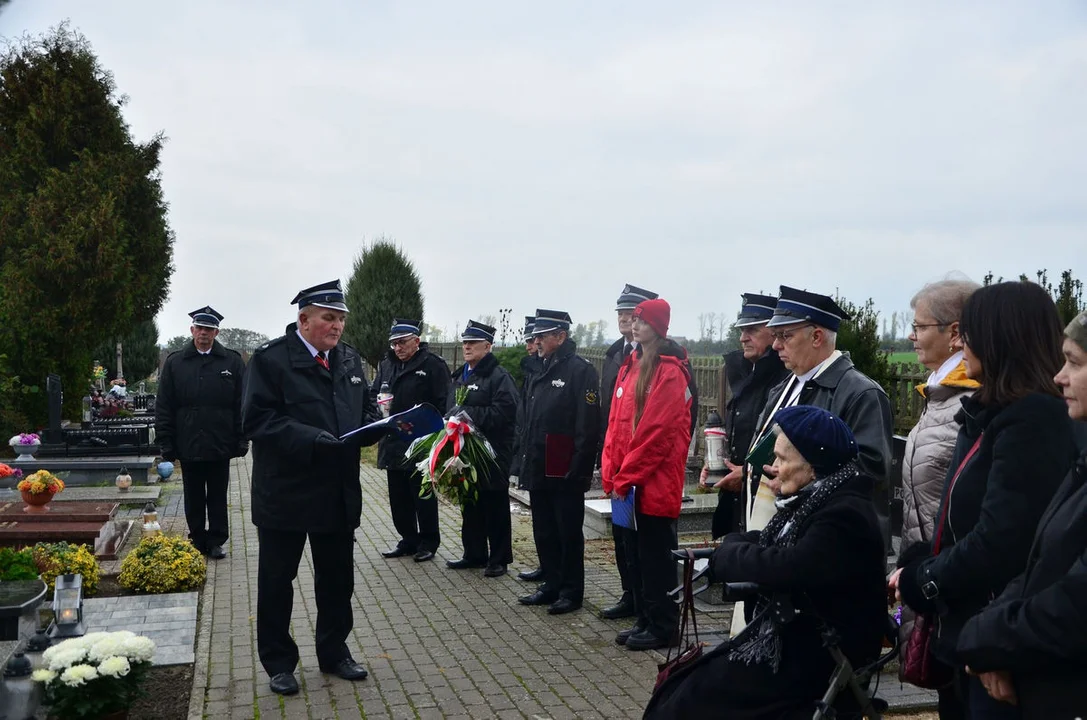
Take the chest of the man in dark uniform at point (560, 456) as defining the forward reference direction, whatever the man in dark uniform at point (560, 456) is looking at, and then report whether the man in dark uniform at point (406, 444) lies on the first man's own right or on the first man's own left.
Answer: on the first man's own right

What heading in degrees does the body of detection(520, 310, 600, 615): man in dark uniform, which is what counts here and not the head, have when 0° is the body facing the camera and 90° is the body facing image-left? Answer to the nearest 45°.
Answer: approximately 45°

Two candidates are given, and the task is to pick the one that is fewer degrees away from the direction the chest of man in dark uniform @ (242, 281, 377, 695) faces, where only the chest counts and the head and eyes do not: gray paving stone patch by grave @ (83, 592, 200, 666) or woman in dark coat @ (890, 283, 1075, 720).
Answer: the woman in dark coat

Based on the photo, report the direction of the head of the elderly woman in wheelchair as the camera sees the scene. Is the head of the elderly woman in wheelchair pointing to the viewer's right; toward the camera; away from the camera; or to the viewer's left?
to the viewer's left

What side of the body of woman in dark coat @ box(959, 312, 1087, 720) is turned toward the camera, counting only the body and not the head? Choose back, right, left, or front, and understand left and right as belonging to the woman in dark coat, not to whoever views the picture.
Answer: left

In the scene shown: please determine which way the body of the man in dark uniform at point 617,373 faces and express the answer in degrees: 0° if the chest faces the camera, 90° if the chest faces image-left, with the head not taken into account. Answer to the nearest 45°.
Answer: approximately 45°

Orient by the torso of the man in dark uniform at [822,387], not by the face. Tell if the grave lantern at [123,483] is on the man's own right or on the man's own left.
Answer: on the man's own right

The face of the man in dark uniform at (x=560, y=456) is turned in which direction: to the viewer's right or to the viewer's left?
to the viewer's left

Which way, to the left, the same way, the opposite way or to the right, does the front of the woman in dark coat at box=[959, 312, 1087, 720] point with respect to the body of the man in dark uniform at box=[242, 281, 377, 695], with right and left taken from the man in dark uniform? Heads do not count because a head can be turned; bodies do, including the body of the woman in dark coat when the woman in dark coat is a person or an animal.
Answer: the opposite way

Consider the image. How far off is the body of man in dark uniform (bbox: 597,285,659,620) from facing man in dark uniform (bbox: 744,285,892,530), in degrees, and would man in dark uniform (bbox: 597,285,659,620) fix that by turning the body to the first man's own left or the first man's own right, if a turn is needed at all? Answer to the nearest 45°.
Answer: approximately 45° to the first man's own left

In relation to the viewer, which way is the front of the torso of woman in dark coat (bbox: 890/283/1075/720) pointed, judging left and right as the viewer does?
facing to the left of the viewer

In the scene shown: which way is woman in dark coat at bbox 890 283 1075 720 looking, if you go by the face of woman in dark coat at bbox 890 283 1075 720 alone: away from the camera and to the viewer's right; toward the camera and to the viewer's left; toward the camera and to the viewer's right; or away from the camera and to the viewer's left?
away from the camera and to the viewer's left

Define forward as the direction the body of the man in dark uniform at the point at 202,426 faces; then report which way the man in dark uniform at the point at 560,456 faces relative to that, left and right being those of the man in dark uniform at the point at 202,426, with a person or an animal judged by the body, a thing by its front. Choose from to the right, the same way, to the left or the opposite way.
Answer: to the right

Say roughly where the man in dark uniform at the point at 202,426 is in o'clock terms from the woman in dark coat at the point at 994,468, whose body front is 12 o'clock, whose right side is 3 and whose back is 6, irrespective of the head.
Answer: The man in dark uniform is roughly at 1 o'clock from the woman in dark coat.

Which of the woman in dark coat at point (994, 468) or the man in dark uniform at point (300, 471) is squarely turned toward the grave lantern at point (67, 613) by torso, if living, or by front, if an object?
the woman in dark coat

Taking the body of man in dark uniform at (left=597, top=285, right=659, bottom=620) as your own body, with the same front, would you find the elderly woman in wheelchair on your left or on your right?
on your left

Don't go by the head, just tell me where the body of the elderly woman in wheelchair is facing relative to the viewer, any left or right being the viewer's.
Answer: facing to the left of the viewer
